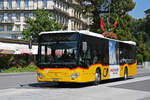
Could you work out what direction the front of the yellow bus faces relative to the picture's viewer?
facing the viewer and to the left of the viewer
